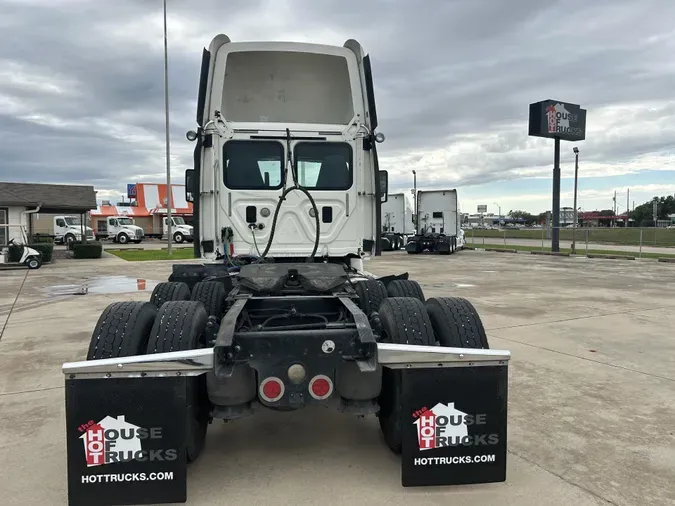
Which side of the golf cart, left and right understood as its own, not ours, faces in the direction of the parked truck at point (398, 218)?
front

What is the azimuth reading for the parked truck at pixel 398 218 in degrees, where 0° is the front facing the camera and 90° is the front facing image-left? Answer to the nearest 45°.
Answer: approximately 225°

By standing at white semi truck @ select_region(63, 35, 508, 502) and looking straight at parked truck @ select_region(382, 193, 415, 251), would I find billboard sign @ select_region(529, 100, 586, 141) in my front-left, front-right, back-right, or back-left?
front-right

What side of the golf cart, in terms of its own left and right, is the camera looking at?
right

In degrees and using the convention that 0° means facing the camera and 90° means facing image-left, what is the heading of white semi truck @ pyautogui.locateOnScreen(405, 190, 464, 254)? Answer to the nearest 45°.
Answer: approximately 225°

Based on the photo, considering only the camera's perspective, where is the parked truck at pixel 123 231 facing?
facing the viewer and to the right of the viewer

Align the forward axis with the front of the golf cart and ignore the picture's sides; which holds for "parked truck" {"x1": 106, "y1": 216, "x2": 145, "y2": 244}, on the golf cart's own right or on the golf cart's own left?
on the golf cart's own left

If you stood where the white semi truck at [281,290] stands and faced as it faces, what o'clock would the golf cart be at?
The golf cart is roughly at 11 o'clock from the white semi truck.

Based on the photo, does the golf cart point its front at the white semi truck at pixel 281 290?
no

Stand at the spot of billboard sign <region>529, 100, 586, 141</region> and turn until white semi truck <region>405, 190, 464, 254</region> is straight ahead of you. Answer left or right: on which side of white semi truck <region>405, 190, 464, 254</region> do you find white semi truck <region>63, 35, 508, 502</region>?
left

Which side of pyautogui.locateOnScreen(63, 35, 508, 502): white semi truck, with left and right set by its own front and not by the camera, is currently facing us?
back
